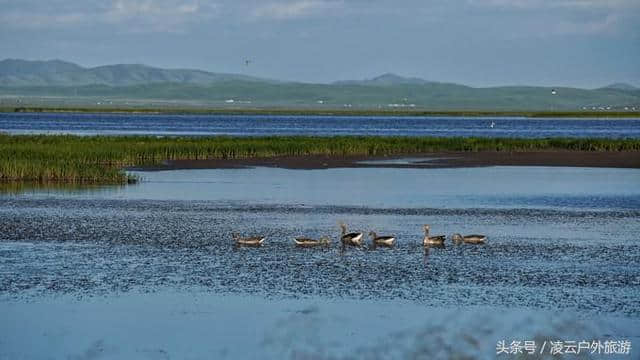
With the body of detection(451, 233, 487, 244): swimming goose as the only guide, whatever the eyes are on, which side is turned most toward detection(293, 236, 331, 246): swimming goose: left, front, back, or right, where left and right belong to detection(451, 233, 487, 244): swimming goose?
front

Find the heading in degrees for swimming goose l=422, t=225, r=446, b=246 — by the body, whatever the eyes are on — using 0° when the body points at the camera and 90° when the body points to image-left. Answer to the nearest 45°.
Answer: approximately 90°

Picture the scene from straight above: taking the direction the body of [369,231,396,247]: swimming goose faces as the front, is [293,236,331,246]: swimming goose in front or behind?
in front

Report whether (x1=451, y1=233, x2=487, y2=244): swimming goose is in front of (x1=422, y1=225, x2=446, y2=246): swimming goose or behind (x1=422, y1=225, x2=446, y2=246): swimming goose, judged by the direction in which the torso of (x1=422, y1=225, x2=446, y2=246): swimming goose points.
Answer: behind

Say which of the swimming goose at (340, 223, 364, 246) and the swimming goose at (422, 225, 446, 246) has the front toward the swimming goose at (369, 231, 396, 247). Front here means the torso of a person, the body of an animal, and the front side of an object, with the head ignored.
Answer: the swimming goose at (422, 225, 446, 246)

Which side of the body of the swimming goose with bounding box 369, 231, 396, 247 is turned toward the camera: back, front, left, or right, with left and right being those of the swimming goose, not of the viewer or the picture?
left

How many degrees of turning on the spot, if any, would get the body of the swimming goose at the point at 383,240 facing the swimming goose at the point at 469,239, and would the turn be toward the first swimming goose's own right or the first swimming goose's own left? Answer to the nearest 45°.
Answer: approximately 180°

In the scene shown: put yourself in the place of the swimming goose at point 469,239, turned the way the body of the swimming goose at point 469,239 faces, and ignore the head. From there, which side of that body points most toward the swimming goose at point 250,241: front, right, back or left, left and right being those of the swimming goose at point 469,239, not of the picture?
front

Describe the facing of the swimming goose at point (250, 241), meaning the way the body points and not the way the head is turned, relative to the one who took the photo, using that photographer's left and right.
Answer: facing to the left of the viewer

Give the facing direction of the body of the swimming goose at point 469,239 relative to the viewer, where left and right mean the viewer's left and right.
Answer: facing to the left of the viewer

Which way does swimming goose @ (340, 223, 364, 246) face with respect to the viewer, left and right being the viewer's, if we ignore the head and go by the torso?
facing to the left of the viewer

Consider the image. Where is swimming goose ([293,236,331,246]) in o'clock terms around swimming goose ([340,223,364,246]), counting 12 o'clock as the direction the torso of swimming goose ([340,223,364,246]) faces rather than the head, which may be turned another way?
swimming goose ([293,236,331,246]) is roughly at 11 o'clock from swimming goose ([340,223,364,246]).

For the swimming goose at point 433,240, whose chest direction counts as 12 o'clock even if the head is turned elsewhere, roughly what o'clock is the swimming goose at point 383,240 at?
the swimming goose at point 383,240 is roughly at 12 o'clock from the swimming goose at point 433,240.
